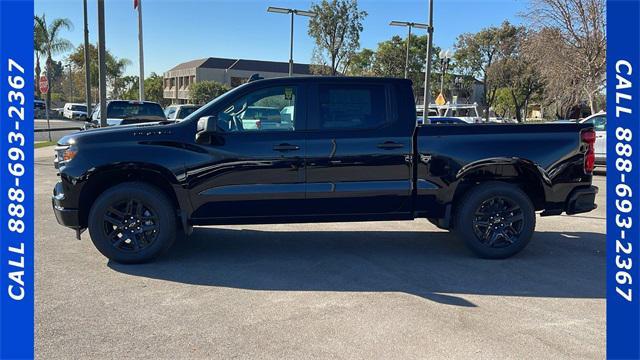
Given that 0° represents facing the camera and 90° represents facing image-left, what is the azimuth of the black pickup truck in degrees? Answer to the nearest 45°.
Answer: approximately 90°

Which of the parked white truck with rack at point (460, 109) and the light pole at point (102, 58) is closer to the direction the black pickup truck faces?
the light pole

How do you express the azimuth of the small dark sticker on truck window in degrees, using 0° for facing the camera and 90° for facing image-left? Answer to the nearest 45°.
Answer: approximately 0°
